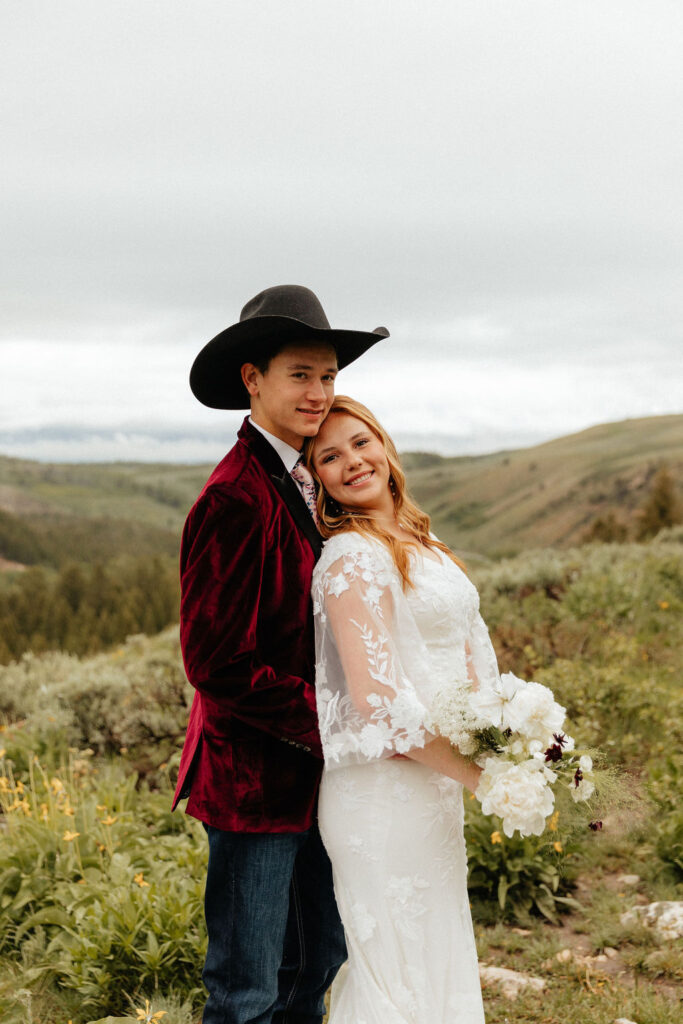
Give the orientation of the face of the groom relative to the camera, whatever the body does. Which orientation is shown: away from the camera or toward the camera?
toward the camera

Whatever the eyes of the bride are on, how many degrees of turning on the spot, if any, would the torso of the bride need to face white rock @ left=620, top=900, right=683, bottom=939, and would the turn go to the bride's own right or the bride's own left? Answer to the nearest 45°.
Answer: approximately 90° to the bride's own left

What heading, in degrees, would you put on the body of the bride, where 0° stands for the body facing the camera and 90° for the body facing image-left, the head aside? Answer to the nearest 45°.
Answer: approximately 315°

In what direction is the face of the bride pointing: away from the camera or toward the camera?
toward the camera

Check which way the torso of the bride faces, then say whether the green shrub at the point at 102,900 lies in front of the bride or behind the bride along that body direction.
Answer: behind

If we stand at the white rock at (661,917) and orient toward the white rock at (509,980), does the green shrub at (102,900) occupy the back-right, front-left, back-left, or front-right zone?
front-right

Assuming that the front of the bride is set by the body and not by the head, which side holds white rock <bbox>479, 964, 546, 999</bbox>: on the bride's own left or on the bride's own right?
on the bride's own left
